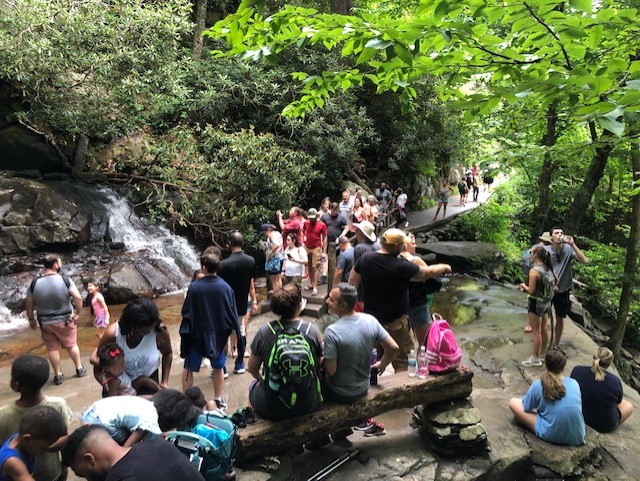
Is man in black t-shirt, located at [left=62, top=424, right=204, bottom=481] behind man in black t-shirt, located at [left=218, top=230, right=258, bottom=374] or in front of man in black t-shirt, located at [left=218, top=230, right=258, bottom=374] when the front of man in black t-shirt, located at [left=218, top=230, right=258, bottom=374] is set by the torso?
behind

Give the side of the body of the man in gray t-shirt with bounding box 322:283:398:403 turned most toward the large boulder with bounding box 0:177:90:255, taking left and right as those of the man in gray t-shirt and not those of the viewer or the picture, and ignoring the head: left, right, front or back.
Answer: front

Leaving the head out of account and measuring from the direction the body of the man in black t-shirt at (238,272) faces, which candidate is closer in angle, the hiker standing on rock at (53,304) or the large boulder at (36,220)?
the large boulder

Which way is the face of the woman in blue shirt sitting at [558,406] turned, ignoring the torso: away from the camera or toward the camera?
away from the camera

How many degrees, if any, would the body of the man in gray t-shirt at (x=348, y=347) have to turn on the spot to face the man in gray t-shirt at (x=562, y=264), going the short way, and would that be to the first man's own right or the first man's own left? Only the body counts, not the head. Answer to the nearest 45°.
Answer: approximately 90° to the first man's own right

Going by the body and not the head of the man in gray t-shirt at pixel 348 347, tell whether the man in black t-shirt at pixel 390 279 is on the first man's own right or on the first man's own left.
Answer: on the first man's own right

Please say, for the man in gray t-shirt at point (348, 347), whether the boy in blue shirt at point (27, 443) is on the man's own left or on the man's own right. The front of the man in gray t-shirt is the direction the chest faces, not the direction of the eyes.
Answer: on the man's own left

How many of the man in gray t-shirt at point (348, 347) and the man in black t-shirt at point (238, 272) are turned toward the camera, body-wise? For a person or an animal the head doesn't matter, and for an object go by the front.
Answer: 0

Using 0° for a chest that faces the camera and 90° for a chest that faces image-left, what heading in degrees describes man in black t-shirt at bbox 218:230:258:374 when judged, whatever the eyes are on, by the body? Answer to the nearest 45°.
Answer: approximately 180°

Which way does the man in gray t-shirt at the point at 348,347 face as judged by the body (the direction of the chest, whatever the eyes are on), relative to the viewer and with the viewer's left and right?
facing away from the viewer and to the left of the viewer

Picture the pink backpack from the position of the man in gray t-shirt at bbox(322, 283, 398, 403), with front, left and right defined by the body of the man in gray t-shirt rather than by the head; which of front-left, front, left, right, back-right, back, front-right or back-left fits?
right

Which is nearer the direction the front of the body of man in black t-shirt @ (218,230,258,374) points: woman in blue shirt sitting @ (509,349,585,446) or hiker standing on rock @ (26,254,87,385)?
the hiker standing on rock

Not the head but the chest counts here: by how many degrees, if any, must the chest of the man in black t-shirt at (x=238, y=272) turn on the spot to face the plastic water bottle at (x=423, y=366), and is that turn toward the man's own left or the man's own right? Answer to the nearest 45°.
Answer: approximately 135° to the man's own right

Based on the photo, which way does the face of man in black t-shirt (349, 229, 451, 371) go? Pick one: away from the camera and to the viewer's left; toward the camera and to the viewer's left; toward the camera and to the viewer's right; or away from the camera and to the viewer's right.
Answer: away from the camera and to the viewer's right

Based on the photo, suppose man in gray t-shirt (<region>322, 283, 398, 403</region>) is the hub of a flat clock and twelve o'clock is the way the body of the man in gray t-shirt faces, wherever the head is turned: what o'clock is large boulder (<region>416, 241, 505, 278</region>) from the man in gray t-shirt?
The large boulder is roughly at 2 o'clock from the man in gray t-shirt.

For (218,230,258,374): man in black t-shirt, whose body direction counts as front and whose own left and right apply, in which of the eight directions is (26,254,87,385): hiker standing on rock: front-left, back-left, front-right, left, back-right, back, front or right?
left

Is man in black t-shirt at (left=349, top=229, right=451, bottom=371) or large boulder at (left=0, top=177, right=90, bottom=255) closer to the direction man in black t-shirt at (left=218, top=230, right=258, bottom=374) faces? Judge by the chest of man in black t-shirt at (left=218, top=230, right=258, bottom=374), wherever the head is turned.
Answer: the large boulder

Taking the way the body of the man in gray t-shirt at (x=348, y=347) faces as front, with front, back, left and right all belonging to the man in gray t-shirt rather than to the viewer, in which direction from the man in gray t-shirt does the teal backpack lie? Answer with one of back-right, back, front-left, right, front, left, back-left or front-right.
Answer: left
